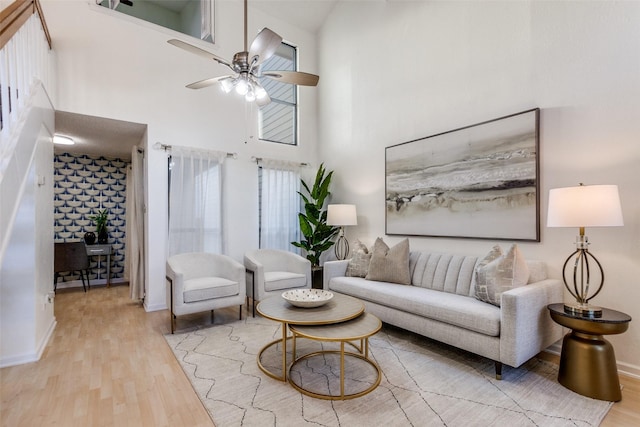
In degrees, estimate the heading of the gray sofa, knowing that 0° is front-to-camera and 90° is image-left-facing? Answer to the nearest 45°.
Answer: approximately 45°

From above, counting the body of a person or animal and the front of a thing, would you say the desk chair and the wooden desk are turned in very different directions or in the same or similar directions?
very different directions

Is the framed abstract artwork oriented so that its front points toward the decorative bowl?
yes

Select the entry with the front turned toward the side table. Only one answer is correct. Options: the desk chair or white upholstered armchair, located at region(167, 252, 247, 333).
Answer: the white upholstered armchair

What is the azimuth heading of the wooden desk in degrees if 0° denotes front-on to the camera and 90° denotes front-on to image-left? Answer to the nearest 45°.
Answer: approximately 0°

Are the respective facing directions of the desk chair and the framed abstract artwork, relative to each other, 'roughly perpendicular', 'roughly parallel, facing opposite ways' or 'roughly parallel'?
roughly perpendicular

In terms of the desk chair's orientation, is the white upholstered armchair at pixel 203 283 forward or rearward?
rearward

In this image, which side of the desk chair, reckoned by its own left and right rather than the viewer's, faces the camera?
back

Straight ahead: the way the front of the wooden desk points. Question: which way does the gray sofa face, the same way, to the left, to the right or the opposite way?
to the right

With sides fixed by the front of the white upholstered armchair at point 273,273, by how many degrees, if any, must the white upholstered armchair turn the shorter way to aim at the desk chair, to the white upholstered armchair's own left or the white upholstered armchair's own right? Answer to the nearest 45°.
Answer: approximately 135° to the white upholstered armchair's own right

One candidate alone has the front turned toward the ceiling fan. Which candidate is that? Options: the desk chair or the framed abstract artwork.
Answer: the framed abstract artwork
